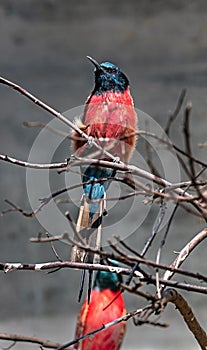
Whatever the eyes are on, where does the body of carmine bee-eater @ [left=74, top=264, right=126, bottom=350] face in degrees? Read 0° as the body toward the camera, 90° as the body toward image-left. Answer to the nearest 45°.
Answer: approximately 0°

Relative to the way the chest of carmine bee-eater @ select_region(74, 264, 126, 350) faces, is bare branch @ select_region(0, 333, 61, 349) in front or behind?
in front
